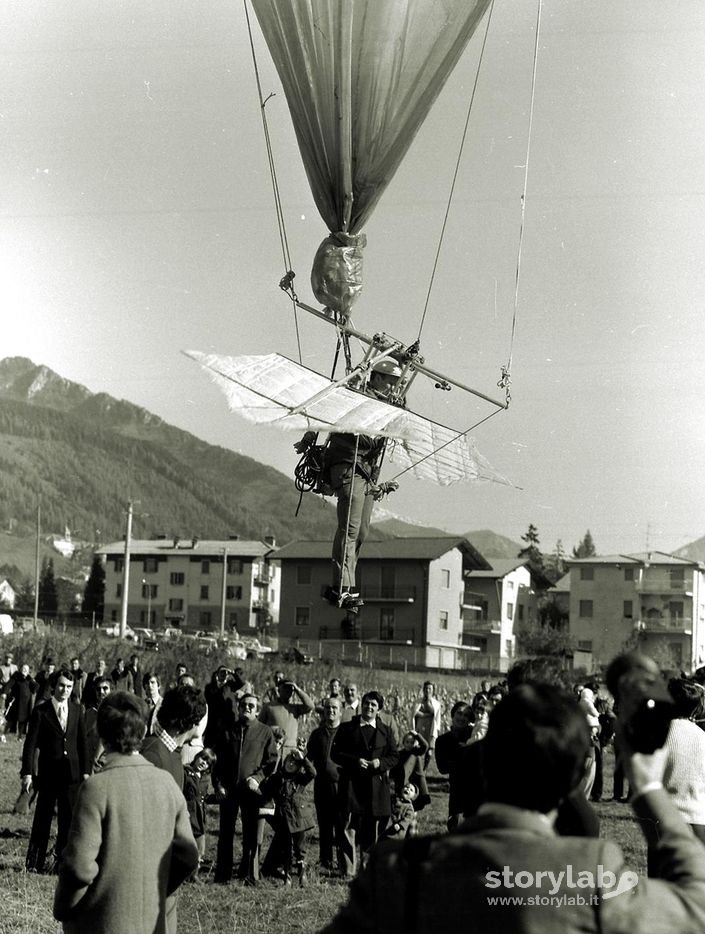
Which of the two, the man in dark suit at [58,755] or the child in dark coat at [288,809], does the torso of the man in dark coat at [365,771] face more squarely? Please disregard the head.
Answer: the child in dark coat

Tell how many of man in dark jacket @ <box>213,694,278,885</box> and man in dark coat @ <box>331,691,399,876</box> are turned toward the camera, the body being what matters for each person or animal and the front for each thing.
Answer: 2

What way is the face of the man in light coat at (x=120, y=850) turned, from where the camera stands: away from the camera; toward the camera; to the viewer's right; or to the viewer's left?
away from the camera

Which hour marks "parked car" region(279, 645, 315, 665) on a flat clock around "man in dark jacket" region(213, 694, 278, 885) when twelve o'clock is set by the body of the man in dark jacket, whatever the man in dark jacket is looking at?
The parked car is roughly at 6 o'clock from the man in dark jacket.

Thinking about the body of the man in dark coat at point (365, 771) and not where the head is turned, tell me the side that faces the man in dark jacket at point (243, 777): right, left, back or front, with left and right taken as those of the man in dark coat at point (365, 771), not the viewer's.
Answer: right

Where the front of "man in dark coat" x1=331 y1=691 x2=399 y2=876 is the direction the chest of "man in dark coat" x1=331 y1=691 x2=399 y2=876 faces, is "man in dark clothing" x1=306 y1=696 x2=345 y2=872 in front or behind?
behind
